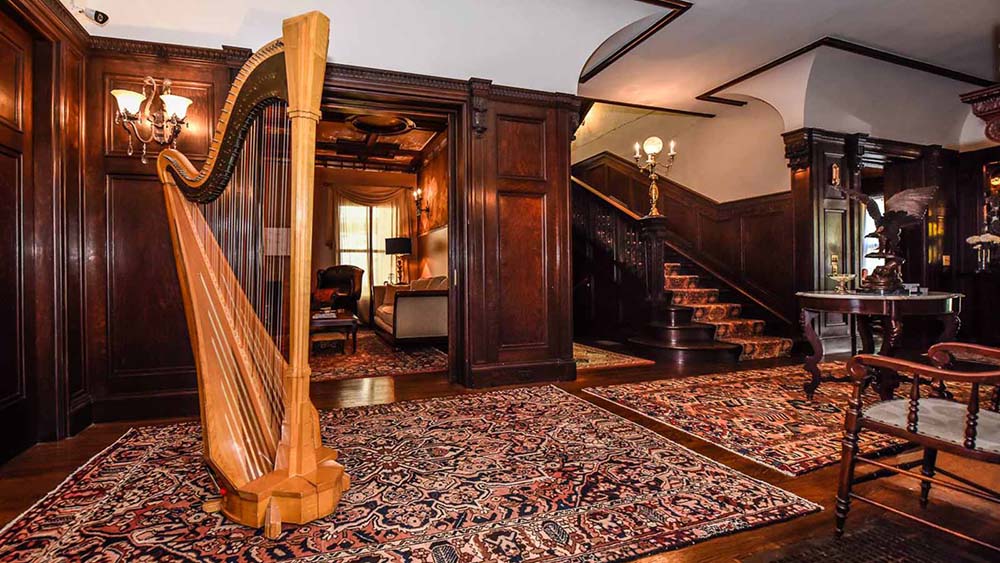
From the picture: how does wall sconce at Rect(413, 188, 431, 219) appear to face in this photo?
to the viewer's left

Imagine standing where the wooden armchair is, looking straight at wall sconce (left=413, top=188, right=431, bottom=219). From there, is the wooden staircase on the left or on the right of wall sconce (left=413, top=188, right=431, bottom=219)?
right

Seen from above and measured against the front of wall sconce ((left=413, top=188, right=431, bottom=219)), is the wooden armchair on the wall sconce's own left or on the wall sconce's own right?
on the wall sconce's own left

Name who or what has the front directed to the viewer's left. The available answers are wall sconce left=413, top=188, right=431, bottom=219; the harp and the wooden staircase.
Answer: the wall sconce

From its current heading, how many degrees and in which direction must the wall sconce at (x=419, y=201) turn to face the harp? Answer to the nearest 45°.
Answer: approximately 90° to its left

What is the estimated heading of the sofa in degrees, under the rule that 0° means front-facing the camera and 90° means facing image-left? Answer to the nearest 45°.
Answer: approximately 90°

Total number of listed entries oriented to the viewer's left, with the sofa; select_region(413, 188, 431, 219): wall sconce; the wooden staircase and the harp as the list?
2

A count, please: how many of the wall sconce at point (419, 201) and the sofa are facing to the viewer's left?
2

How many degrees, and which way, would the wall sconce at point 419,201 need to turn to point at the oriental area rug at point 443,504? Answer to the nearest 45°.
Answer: approximately 90° to its left

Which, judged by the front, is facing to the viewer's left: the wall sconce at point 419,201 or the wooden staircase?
the wall sconce

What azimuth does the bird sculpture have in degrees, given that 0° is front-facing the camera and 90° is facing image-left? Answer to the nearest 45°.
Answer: approximately 45°
